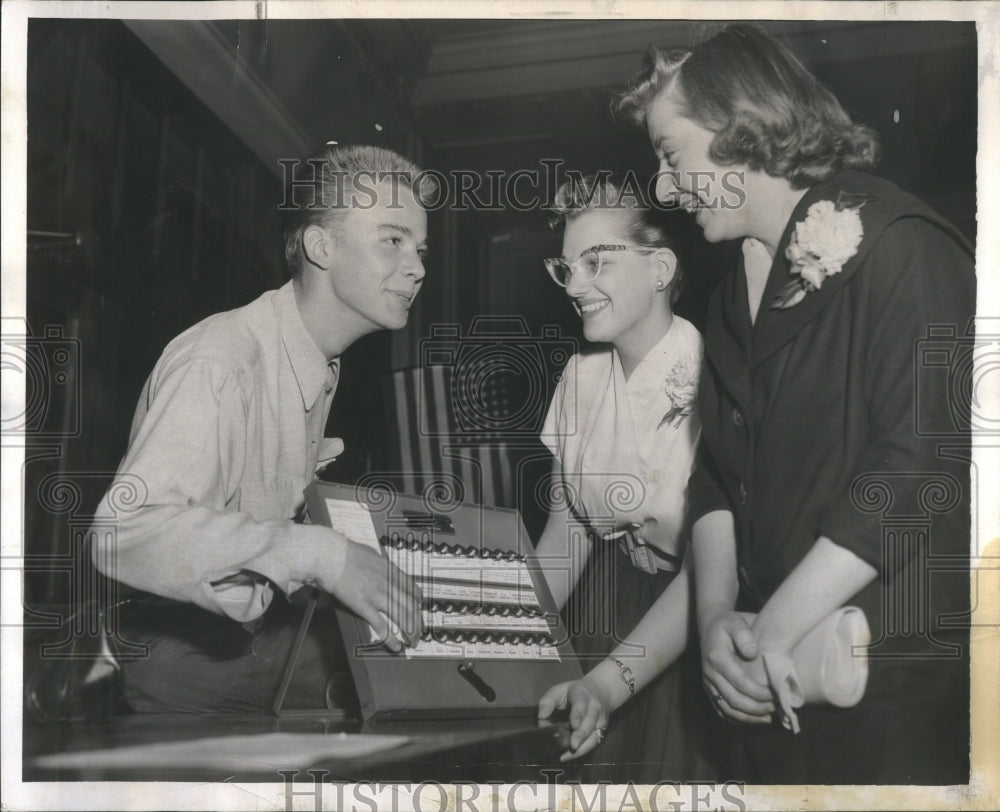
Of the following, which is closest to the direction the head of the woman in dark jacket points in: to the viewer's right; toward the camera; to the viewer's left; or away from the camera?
to the viewer's left

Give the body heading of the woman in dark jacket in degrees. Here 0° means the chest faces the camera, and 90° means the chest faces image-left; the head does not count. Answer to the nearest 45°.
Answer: approximately 45°

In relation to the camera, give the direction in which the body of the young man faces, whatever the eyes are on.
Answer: to the viewer's right

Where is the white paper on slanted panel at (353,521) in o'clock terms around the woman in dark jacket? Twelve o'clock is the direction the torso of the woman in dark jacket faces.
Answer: The white paper on slanted panel is roughly at 1 o'clock from the woman in dark jacket.

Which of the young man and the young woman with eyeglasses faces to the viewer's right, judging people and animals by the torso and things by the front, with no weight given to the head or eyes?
the young man

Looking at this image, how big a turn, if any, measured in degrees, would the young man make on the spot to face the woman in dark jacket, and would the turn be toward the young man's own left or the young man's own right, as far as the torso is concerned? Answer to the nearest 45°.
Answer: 0° — they already face them

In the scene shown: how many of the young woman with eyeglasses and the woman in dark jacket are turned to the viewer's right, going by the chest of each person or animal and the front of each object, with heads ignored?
0

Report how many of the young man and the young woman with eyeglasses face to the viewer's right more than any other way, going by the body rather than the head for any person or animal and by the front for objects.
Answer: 1

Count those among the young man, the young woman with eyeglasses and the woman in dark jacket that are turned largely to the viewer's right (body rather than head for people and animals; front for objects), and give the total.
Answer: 1

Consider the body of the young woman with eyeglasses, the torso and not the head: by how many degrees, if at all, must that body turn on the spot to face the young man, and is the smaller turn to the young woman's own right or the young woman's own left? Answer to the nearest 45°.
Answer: approximately 45° to the young woman's own right
